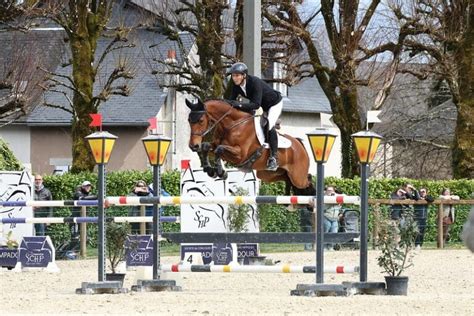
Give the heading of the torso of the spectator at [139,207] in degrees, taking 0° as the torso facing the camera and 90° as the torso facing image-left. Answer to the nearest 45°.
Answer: approximately 0°

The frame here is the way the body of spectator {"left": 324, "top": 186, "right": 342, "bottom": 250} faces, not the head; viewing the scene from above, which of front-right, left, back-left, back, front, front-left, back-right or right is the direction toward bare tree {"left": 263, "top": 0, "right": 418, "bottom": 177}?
back

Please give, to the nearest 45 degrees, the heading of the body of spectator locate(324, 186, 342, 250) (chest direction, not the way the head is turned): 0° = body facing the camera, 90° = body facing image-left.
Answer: approximately 0°

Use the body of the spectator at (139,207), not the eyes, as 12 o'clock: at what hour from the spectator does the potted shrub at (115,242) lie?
The potted shrub is roughly at 12 o'clock from the spectator.

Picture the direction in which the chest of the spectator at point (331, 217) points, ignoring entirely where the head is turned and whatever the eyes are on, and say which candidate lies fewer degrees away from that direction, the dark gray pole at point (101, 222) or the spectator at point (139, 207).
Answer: the dark gray pole

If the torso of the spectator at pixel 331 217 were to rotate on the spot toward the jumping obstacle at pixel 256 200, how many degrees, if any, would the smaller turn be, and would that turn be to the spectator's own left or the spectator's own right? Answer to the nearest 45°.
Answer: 0° — they already face it

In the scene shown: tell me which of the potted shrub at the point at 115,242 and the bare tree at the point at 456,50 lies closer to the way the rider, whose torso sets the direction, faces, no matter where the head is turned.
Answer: the potted shrub

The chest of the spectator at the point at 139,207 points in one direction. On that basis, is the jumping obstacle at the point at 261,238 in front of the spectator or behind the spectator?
in front

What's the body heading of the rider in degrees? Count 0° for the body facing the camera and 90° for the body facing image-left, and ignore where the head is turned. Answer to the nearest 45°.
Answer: approximately 45°

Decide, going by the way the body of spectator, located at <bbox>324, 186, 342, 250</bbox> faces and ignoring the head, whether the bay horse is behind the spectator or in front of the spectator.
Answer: in front

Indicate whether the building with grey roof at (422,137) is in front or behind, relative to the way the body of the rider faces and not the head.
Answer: behind

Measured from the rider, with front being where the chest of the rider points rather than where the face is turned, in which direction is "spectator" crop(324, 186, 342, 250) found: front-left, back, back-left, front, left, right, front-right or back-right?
back-right

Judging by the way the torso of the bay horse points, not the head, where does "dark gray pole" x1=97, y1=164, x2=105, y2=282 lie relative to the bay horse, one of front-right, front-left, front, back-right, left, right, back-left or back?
front-right
